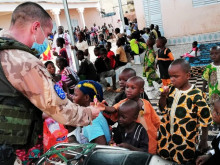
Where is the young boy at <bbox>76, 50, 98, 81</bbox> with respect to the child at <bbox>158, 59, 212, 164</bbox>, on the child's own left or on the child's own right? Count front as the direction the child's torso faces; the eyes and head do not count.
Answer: on the child's own right

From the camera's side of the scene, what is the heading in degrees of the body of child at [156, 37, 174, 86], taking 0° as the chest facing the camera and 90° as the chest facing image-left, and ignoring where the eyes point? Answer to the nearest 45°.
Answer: approximately 45°

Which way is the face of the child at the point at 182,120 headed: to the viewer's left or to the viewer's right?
to the viewer's left

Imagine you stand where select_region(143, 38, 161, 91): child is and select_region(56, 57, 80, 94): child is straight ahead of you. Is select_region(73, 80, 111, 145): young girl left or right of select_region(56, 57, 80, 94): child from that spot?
left

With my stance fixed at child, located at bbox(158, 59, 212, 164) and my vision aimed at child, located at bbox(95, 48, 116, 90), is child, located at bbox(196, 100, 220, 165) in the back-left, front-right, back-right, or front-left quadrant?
back-right

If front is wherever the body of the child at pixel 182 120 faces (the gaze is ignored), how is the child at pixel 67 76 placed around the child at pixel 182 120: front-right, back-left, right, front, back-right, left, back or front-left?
right

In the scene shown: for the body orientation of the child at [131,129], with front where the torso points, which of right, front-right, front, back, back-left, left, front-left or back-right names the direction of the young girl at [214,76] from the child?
back

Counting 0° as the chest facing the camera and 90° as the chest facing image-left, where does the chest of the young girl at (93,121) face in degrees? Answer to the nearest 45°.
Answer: approximately 90°

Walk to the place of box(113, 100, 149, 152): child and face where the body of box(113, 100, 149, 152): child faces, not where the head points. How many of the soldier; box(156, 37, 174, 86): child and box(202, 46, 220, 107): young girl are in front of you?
1
